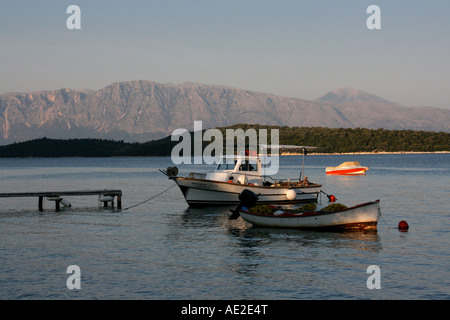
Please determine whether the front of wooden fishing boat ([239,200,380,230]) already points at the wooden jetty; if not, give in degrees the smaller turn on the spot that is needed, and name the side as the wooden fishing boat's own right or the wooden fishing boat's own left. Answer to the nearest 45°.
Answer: approximately 135° to the wooden fishing boat's own left

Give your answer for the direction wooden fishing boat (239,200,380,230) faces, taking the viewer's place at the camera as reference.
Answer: facing to the right of the viewer

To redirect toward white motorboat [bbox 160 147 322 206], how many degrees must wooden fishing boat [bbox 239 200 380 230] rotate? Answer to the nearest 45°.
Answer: approximately 135° to its left
